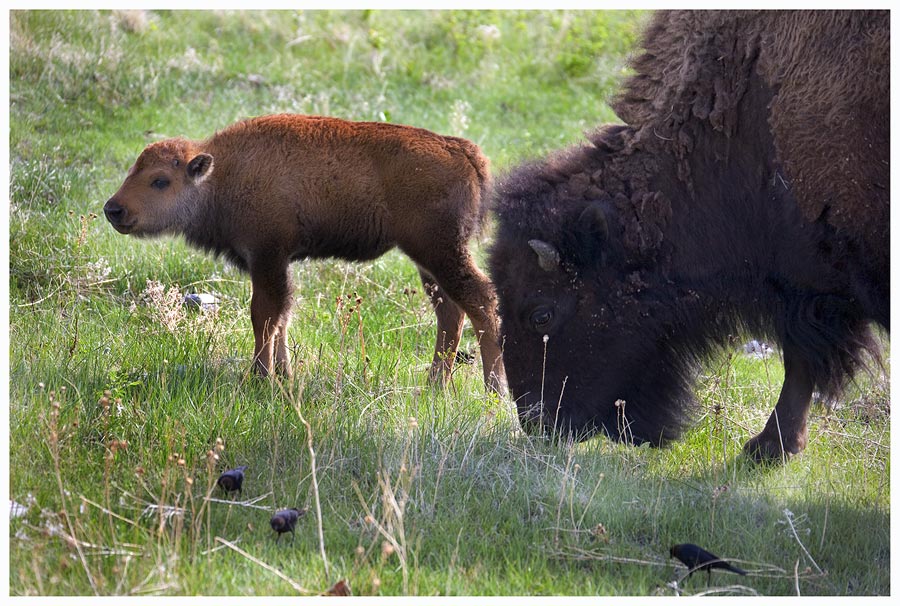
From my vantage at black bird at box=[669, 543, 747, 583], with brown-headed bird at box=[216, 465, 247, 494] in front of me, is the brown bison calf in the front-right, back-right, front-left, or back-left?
front-right

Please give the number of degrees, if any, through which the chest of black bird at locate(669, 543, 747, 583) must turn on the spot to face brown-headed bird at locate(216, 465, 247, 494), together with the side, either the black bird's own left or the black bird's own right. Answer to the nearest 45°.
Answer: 0° — it already faces it

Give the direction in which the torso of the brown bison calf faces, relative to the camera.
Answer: to the viewer's left

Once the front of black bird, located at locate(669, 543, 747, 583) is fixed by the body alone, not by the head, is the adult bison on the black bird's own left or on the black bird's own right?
on the black bird's own right

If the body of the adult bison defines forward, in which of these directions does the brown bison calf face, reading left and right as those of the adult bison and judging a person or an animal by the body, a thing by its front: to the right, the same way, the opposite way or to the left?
the same way

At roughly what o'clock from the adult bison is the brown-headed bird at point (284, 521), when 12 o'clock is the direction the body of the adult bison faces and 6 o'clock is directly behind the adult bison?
The brown-headed bird is roughly at 10 o'clock from the adult bison.

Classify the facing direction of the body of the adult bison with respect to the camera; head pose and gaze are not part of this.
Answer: to the viewer's left

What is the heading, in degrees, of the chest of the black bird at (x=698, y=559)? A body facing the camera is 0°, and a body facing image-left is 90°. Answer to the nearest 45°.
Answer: approximately 90°

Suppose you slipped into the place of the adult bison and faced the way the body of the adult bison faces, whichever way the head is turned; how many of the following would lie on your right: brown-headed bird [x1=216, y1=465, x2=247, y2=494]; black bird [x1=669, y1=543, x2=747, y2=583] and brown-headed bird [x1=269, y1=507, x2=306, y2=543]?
0

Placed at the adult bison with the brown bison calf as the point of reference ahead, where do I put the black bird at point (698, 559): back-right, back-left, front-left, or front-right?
back-left

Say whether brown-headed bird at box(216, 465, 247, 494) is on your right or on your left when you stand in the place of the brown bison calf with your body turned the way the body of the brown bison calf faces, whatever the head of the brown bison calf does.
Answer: on your left

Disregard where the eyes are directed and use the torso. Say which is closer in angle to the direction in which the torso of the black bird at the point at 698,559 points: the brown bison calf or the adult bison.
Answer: the brown bison calf

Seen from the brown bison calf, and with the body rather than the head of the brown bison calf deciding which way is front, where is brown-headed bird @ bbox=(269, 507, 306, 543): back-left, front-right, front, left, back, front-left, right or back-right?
left

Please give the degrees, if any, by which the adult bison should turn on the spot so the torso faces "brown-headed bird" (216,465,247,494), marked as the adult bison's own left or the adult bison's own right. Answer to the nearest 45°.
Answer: approximately 45° to the adult bison's own left
